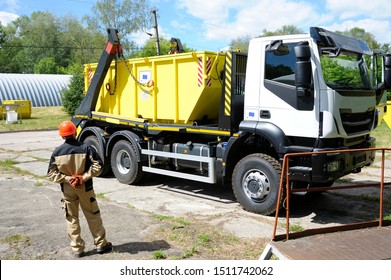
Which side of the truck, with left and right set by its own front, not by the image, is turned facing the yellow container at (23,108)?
back

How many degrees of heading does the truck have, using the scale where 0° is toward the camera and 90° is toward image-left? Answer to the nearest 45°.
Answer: approximately 315°

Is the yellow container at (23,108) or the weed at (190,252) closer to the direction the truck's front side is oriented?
the weed
